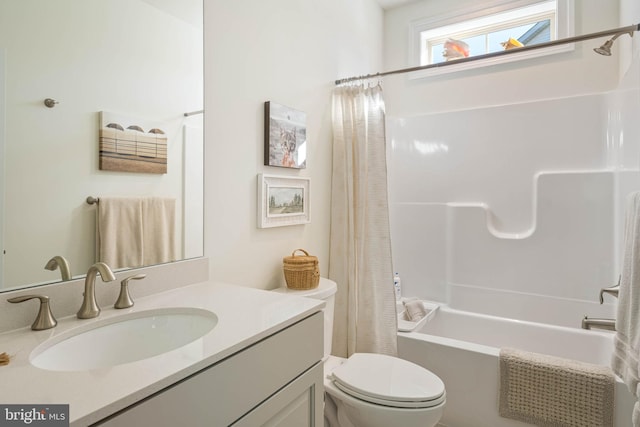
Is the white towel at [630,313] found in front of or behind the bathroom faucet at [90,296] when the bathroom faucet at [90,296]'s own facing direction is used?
in front

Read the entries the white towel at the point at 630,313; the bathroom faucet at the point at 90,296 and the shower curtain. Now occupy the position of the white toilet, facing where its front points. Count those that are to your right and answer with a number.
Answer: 1

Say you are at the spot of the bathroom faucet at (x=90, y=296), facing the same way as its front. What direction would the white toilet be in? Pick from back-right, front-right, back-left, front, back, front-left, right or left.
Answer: front-left

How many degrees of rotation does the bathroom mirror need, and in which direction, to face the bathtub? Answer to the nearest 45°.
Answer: approximately 45° to its left

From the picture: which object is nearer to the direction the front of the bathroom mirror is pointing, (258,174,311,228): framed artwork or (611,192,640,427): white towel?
the white towel

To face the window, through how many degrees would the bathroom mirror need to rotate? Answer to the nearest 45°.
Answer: approximately 45° to its left

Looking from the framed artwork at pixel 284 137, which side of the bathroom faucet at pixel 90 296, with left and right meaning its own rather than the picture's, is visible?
left

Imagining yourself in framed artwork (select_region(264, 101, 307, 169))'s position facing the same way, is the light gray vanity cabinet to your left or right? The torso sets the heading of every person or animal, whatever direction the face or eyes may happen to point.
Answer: on your right

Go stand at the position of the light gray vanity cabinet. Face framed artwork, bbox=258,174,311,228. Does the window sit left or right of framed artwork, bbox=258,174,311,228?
right
